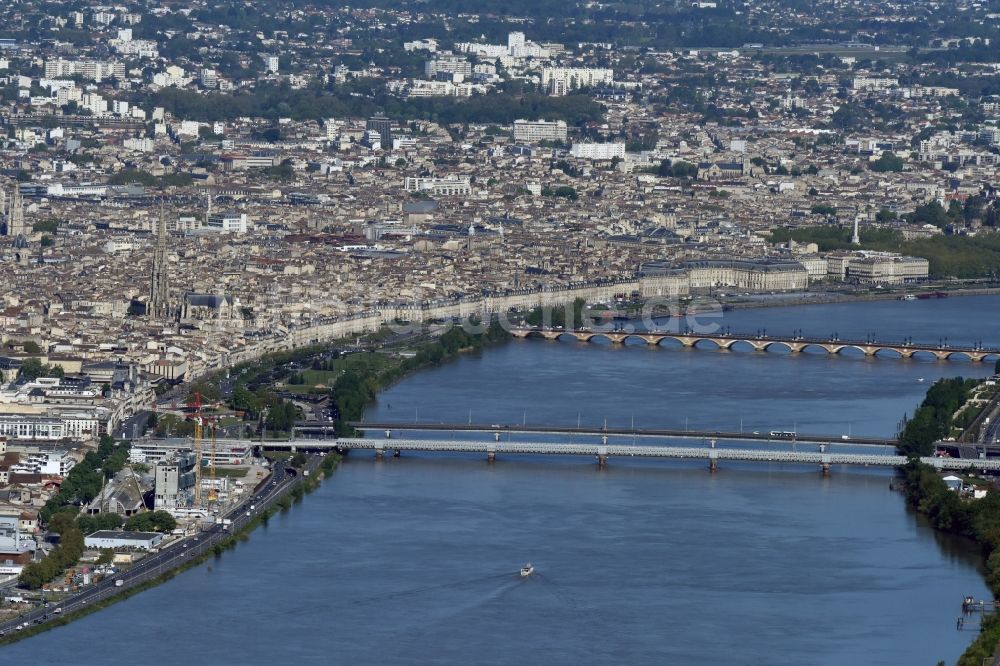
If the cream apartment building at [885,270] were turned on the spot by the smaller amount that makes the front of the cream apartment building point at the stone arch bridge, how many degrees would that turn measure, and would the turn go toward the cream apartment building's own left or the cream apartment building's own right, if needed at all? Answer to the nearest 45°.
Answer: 0° — it already faces it

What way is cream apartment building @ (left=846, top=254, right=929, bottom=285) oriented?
toward the camera

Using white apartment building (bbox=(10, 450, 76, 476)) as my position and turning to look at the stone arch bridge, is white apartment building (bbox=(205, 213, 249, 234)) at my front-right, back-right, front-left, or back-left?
front-left

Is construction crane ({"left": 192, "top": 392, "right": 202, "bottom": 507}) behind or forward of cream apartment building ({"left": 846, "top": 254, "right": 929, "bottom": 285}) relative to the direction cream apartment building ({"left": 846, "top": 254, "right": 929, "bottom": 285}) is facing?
forward

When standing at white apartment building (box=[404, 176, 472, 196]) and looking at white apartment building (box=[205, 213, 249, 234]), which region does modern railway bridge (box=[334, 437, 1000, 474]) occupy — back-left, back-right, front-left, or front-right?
front-left

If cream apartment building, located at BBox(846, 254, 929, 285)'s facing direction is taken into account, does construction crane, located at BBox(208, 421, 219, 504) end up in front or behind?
in front

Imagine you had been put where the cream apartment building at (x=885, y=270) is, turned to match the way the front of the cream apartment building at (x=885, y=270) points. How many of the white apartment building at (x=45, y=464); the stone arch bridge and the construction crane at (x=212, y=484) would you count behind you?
0

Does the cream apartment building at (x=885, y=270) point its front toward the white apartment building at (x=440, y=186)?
no

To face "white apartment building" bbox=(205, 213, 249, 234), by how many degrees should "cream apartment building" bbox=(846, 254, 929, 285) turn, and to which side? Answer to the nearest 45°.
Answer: approximately 90° to its right

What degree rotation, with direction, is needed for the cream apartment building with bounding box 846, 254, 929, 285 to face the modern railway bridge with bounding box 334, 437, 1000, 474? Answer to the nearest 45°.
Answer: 0° — it already faces it
